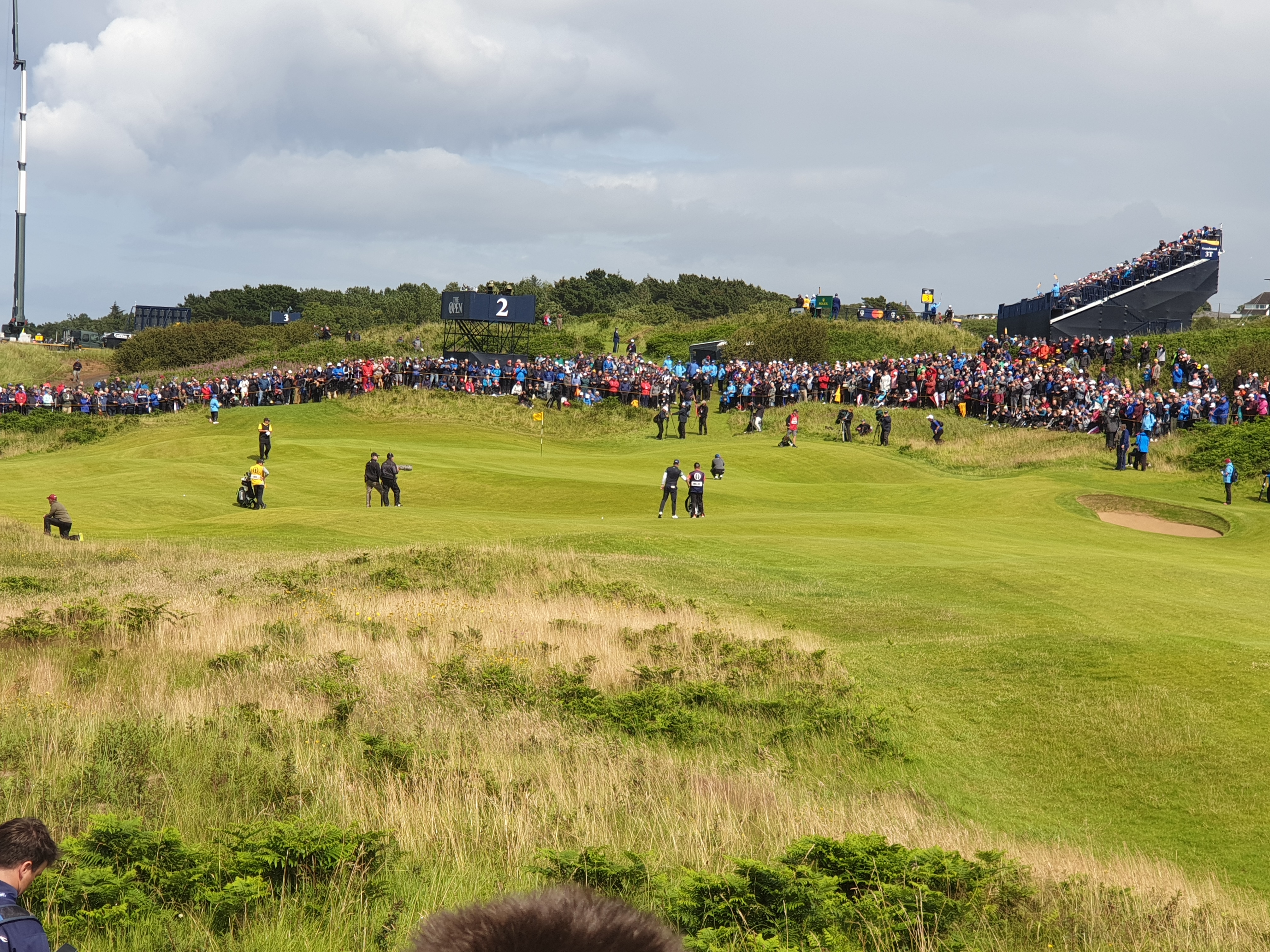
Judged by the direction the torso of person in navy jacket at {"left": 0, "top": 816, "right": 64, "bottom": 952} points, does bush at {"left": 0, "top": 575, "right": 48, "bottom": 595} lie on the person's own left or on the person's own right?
on the person's own left

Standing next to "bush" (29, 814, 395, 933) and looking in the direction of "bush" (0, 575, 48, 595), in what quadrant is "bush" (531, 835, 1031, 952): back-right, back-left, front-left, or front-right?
back-right

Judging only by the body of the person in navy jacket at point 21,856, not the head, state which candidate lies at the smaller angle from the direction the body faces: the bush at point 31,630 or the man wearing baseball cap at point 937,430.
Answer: the man wearing baseball cap

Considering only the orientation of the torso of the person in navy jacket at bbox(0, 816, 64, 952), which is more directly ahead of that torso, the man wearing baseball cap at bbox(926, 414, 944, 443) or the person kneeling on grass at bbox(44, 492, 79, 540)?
the man wearing baseball cap

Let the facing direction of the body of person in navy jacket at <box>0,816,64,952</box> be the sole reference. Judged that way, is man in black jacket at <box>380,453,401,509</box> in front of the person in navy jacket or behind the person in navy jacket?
in front

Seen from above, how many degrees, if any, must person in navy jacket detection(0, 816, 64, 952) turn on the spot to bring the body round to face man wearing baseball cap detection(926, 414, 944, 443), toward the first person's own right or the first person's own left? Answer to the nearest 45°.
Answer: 0° — they already face them

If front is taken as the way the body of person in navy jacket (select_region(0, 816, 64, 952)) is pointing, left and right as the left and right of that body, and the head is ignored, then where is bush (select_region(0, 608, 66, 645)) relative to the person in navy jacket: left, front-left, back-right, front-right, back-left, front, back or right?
front-left

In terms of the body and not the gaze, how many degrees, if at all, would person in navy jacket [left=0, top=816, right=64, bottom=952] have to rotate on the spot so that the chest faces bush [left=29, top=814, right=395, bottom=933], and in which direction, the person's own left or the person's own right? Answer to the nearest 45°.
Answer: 0° — they already face it

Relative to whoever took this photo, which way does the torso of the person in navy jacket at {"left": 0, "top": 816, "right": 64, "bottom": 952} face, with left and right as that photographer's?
facing away from the viewer and to the right of the viewer

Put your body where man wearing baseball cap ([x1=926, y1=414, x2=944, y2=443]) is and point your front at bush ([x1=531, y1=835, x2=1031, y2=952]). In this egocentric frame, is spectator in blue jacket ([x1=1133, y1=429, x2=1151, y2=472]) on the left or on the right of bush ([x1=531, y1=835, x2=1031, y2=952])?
left

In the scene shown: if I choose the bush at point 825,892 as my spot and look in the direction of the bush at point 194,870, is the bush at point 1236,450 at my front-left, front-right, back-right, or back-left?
back-right

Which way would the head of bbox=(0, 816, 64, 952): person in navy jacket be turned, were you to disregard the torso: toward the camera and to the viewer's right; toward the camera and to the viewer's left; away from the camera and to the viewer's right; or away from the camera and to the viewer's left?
away from the camera and to the viewer's right

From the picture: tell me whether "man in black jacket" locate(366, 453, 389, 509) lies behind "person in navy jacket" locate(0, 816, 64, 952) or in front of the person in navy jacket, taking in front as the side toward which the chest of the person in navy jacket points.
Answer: in front

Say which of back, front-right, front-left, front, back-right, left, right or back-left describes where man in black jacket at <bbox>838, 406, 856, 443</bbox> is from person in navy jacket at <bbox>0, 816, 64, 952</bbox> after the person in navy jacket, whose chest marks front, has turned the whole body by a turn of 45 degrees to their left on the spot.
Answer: front-right
